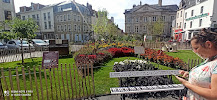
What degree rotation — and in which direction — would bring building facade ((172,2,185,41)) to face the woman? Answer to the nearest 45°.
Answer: approximately 45° to its left

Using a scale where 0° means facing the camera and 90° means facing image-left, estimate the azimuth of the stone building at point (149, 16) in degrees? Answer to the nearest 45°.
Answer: approximately 0°

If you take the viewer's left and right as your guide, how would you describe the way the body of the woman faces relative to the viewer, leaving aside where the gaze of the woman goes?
facing to the left of the viewer

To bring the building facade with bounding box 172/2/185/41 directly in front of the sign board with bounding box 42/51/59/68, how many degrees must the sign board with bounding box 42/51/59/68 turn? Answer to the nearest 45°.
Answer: approximately 135° to its left

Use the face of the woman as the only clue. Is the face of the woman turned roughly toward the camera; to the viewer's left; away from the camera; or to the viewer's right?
to the viewer's left

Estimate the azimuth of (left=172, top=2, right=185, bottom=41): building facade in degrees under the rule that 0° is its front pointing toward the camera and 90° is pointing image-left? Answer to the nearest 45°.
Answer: approximately 45°

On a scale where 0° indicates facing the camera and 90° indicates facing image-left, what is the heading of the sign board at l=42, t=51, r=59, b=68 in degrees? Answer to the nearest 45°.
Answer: approximately 0°
